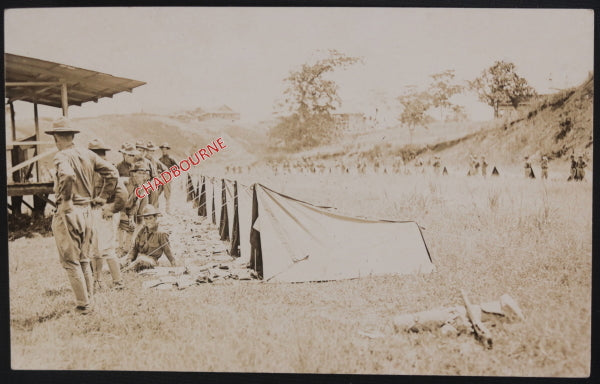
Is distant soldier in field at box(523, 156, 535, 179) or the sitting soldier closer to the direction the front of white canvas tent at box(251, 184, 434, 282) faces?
the sitting soldier

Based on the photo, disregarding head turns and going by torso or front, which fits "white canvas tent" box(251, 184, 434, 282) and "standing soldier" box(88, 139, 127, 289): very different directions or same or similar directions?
very different directions

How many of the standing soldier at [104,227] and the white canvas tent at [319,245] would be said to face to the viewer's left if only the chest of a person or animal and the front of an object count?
1

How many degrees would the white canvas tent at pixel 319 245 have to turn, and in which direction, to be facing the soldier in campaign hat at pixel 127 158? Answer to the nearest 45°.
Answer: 0° — it already faces them

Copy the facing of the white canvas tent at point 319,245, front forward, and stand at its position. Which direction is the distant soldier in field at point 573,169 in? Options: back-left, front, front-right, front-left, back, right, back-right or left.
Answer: back

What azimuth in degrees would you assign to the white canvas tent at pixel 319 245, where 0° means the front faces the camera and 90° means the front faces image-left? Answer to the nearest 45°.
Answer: approximately 90°

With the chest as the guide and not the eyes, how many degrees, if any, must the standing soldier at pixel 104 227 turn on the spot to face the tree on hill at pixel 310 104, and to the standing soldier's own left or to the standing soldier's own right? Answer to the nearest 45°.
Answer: approximately 45° to the standing soldier's own left

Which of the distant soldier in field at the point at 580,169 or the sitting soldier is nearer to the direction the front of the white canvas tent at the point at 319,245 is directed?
the sitting soldier
